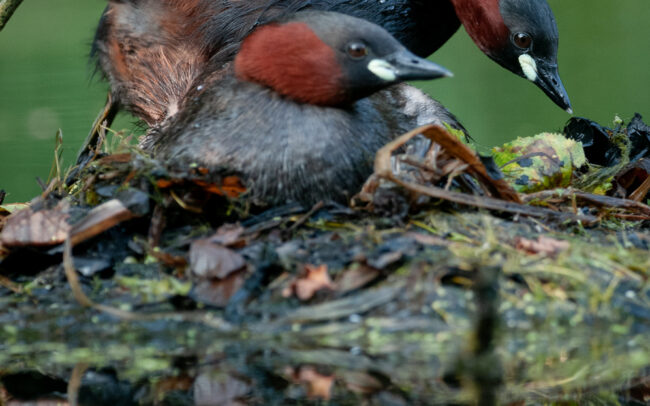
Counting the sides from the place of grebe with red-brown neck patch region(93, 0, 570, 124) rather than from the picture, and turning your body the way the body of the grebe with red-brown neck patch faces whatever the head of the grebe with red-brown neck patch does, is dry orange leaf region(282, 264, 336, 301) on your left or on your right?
on your right

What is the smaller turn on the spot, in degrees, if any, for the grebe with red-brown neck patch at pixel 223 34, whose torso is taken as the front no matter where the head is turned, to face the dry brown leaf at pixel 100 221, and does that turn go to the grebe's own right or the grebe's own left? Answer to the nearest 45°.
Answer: approximately 90° to the grebe's own right

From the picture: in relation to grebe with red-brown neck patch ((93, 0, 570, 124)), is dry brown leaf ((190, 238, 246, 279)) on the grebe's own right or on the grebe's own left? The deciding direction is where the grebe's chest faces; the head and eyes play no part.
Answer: on the grebe's own right

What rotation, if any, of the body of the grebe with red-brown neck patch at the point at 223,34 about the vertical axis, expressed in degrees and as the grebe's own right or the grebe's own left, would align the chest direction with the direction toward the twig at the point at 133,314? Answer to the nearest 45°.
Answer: approximately 90° to the grebe's own right

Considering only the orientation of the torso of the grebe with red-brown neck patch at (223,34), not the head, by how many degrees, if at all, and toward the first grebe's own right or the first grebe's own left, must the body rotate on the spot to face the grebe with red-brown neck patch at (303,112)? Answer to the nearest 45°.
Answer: approximately 90° to the first grebe's own right

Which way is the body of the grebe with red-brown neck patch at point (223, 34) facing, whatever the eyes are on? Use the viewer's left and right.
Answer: facing to the right of the viewer

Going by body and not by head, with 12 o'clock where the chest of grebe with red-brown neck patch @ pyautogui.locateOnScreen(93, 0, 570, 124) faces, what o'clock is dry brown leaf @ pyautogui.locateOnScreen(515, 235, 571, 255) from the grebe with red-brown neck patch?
The dry brown leaf is roughly at 2 o'clock from the grebe with red-brown neck patch.
